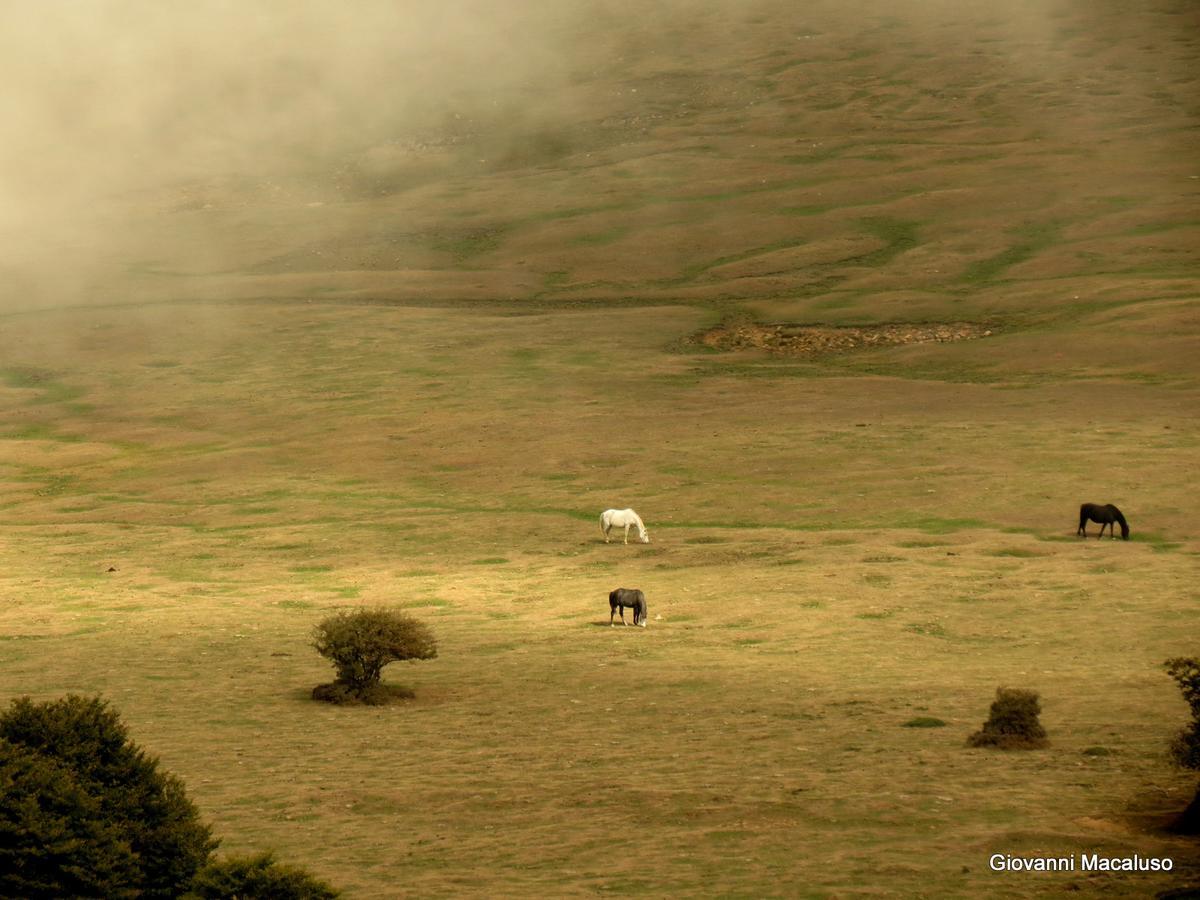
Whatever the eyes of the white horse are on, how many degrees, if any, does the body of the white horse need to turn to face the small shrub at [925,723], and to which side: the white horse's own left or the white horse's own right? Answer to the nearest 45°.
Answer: approximately 90° to the white horse's own right

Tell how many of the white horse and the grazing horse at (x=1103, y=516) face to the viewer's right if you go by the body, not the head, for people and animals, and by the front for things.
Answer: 2

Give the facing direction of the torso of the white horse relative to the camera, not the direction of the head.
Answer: to the viewer's right

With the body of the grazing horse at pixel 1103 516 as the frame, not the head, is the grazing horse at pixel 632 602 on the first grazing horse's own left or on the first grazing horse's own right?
on the first grazing horse's own right

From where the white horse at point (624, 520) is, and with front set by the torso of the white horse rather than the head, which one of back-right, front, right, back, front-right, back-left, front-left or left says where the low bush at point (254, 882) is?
right

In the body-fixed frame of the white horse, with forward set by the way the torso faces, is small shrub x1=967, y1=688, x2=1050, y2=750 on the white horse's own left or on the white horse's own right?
on the white horse's own right

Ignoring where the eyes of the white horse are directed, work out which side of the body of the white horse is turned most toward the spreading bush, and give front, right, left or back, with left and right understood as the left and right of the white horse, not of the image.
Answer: right

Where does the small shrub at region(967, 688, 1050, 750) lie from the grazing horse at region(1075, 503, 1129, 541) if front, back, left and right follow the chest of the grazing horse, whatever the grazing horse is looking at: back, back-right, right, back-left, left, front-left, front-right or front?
right

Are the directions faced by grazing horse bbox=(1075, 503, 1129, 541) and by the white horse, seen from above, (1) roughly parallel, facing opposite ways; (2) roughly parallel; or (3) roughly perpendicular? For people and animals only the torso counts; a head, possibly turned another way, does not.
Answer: roughly parallel

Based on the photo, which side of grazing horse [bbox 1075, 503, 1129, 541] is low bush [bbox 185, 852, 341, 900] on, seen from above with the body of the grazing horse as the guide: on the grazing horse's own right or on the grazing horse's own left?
on the grazing horse's own right

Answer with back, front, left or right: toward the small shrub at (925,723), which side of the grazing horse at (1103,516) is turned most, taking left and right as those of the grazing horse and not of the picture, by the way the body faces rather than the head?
right

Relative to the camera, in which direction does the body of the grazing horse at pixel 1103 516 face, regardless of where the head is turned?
to the viewer's right

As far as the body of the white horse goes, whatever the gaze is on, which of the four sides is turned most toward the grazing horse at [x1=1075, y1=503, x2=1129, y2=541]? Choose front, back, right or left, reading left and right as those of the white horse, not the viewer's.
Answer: front

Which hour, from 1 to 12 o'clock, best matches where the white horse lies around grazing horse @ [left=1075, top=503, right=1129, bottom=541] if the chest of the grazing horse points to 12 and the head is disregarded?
The white horse is roughly at 6 o'clock from the grazing horse.
